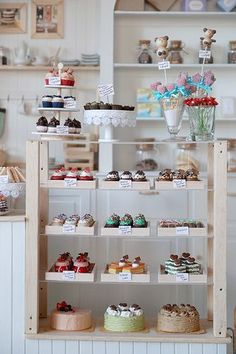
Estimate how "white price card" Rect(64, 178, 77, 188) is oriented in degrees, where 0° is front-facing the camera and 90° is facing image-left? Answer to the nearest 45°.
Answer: approximately 0°

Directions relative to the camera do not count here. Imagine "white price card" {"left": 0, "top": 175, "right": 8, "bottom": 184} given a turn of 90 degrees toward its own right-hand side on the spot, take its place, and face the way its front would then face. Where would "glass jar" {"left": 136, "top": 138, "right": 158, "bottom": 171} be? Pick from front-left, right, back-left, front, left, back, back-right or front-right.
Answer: back-right

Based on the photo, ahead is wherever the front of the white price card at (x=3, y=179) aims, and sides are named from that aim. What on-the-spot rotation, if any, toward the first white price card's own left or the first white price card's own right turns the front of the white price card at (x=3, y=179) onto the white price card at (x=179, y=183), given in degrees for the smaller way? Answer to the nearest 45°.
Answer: approximately 90° to the first white price card's own left

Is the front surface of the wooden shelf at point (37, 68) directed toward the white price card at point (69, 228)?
yes

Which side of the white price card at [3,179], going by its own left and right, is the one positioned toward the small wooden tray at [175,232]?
left
